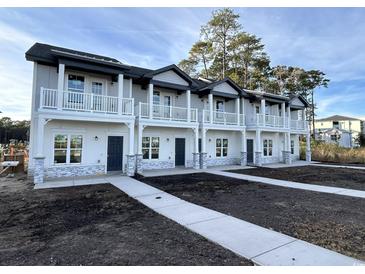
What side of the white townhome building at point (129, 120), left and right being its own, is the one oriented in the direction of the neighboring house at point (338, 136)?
left

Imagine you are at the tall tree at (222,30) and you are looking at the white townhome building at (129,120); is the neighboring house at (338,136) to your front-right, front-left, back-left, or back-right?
back-left

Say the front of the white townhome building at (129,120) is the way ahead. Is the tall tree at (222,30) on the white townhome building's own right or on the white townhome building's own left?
on the white townhome building's own left
